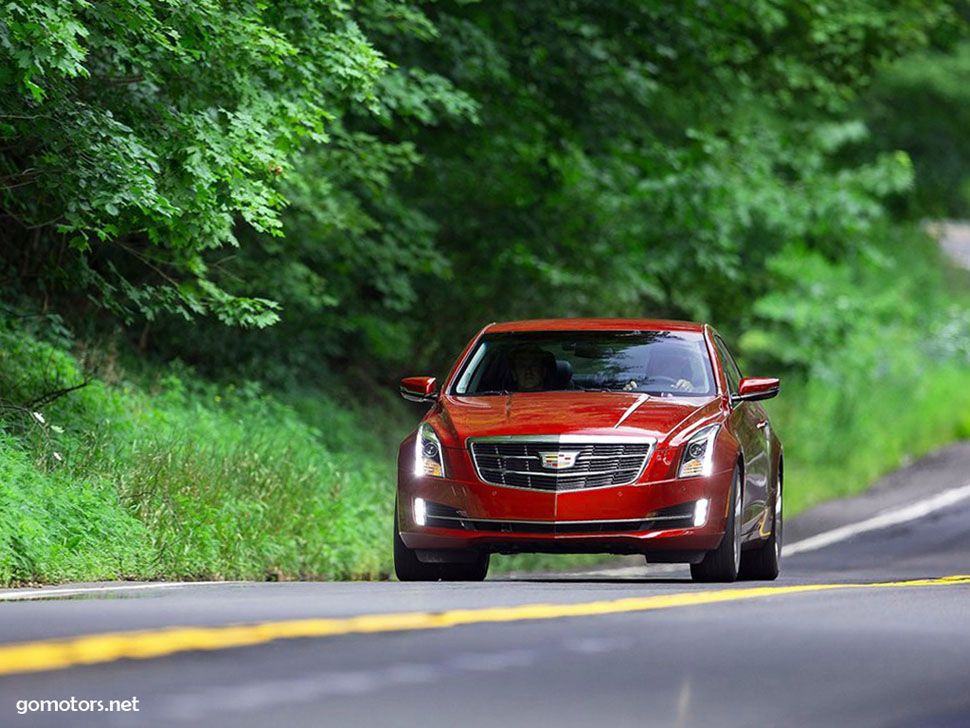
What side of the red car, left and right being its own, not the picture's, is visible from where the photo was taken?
front

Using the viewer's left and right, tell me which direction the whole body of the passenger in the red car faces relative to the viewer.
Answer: facing the viewer

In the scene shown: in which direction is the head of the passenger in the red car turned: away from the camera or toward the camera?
toward the camera
